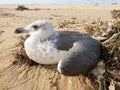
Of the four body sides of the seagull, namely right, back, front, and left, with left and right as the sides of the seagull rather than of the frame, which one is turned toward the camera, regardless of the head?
left
